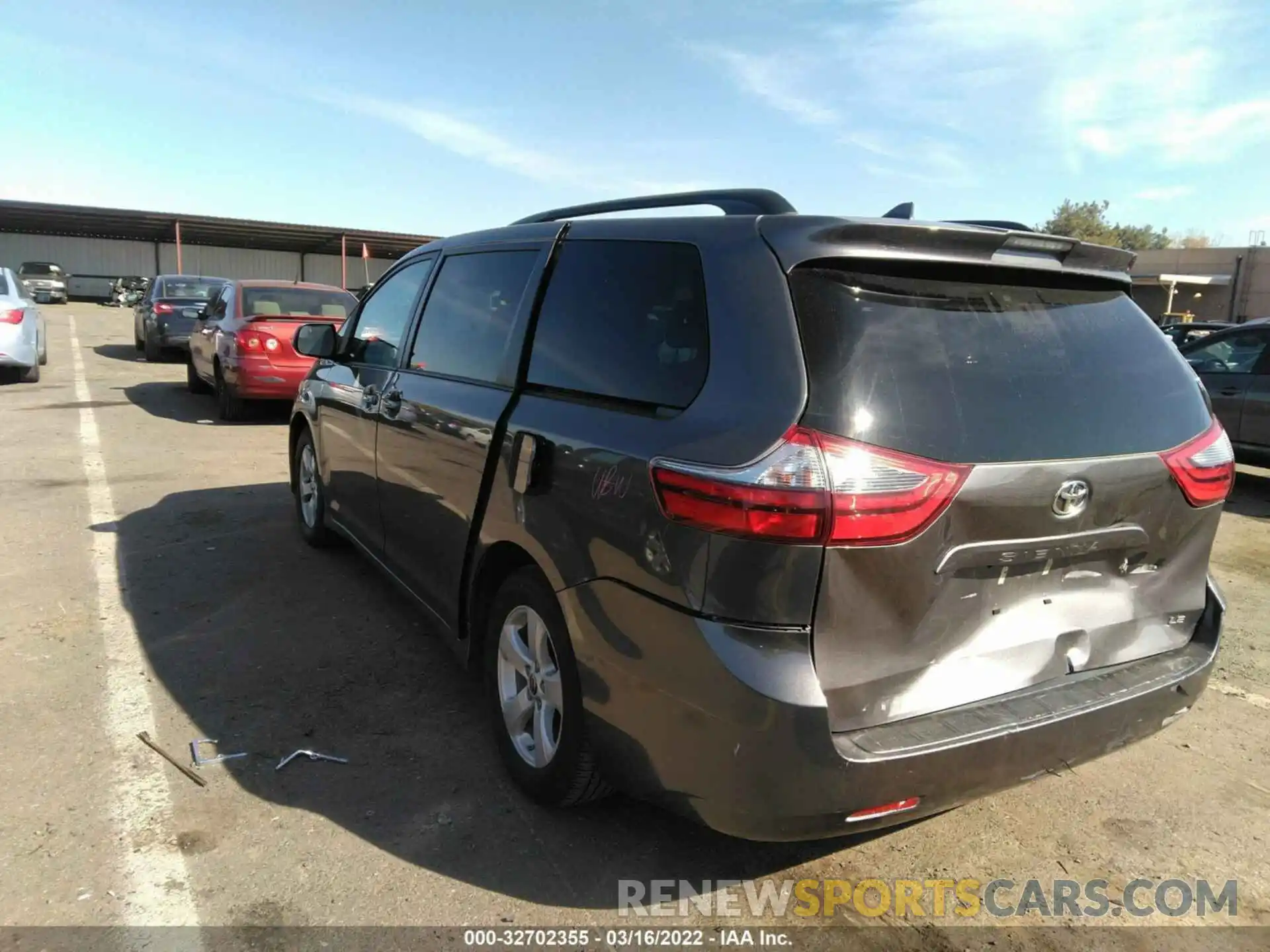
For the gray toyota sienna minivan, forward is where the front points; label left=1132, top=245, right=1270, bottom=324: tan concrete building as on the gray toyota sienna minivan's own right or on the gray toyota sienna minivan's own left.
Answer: on the gray toyota sienna minivan's own right

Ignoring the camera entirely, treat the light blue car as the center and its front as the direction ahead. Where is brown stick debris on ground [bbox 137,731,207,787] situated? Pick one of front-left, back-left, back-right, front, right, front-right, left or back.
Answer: back

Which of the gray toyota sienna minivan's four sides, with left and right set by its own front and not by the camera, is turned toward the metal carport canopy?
front

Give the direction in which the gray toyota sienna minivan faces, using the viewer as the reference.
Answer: facing away from the viewer and to the left of the viewer

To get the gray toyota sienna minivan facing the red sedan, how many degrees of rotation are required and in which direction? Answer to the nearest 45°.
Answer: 0° — it already faces it

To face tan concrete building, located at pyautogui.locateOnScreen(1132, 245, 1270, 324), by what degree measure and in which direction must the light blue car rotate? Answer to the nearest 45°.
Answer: approximately 90° to its right

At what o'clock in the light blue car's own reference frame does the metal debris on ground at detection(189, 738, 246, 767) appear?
The metal debris on ground is roughly at 6 o'clock from the light blue car.

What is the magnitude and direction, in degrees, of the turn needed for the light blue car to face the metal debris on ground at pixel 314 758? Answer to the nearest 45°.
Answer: approximately 180°

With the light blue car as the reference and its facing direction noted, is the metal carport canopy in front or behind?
in front

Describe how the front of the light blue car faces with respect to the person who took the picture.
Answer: facing away from the viewer
